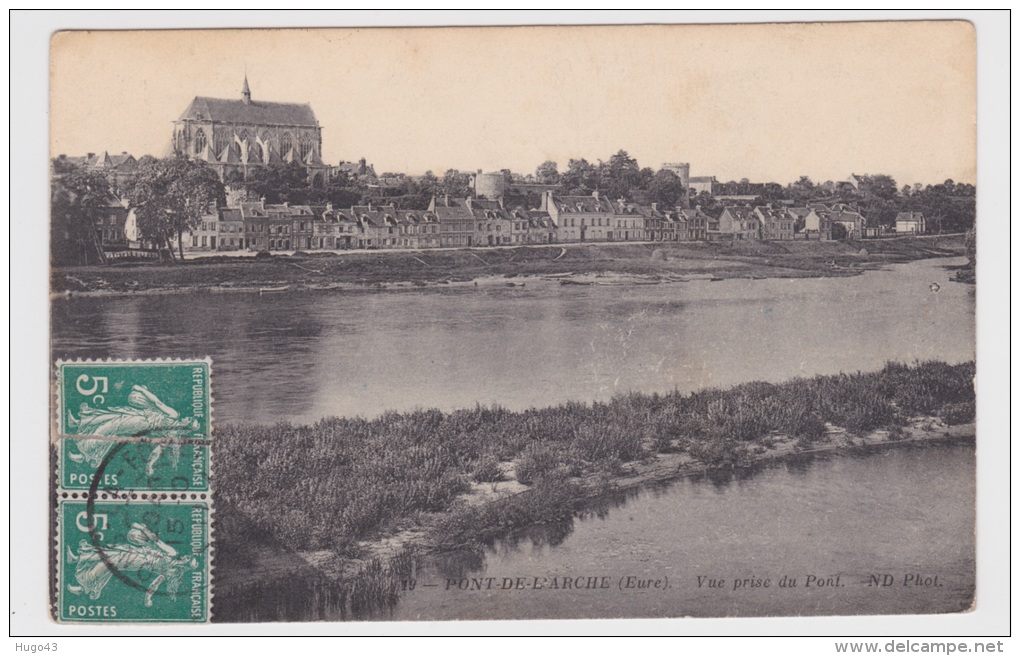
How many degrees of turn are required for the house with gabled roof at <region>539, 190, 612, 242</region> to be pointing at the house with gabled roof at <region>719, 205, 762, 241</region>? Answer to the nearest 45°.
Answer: approximately 90° to its left

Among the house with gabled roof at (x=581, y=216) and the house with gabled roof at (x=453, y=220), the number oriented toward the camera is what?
2

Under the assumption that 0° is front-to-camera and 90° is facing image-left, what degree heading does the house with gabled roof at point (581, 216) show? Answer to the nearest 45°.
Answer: approximately 0°

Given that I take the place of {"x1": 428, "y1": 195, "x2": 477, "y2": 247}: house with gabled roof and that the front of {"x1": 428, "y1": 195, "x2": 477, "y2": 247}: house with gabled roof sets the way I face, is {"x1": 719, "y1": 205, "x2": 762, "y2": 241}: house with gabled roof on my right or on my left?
on my left
